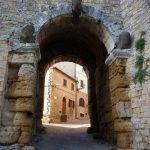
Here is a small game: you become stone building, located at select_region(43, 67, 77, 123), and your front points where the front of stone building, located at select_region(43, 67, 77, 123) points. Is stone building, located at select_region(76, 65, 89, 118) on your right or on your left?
on your left

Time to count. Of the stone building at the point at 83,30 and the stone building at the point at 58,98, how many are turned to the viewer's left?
0

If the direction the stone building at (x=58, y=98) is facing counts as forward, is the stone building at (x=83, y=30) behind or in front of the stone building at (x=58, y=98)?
in front

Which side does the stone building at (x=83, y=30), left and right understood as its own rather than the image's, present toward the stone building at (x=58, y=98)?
back

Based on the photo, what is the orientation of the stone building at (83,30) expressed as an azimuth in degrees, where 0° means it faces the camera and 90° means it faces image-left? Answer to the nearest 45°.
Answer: approximately 0°

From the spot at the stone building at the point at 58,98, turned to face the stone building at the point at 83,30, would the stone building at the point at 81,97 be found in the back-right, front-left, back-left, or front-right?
back-left

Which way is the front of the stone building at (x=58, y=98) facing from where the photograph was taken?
facing the viewer and to the right of the viewer

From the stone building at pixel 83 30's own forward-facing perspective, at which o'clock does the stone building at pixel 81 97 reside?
the stone building at pixel 81 97 is roughly at 6 o'clock from the stone building at pixel 83 30.
